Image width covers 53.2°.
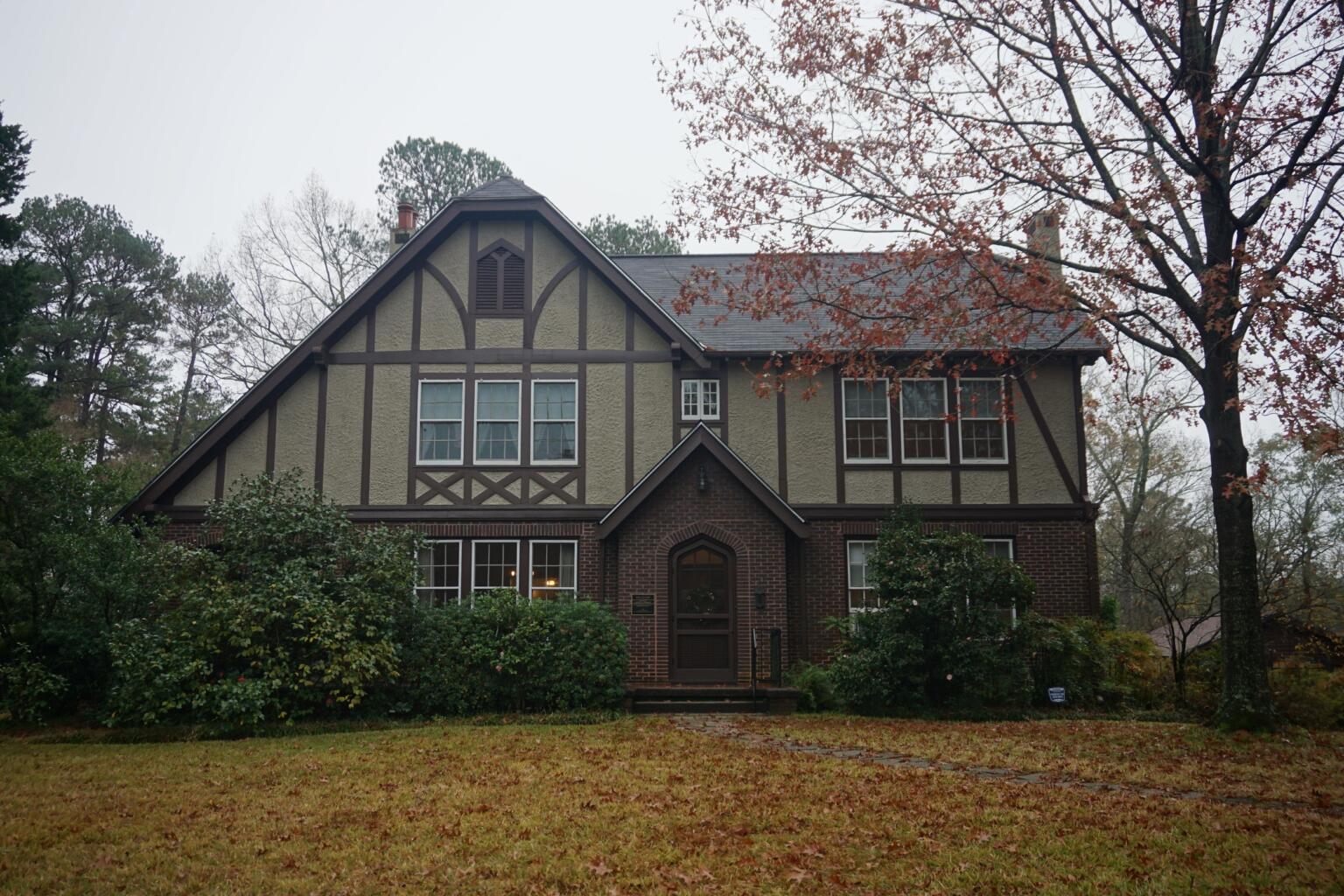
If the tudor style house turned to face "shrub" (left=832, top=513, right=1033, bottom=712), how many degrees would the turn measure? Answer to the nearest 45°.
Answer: approximately 45° to its left

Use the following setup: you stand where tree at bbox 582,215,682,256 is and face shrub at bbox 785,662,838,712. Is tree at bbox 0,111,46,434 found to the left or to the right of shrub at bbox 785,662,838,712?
right

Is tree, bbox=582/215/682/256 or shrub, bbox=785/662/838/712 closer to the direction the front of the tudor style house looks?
the shrub

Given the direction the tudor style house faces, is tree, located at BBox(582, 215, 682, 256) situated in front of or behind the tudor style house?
behind

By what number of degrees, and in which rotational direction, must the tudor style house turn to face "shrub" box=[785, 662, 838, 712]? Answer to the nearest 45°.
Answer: approximately 45° to its left

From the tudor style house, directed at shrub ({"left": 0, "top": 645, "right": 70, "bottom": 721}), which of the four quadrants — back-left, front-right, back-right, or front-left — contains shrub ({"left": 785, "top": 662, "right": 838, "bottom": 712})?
back-left

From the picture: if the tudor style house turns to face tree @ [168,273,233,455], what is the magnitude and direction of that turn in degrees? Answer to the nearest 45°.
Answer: approximately 135° to its right

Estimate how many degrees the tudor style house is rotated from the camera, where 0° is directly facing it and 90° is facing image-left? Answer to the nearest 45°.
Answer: approximately 0°

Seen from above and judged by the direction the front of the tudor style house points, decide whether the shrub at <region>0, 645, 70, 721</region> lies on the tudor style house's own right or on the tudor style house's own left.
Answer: on the tudor style house's own right

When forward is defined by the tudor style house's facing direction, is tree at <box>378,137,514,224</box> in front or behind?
behind

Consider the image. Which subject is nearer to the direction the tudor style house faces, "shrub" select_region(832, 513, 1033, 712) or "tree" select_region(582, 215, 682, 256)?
the shrub

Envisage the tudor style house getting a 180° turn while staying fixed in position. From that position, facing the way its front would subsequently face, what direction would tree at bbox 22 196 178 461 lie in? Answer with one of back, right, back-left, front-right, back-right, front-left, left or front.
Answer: front-left
